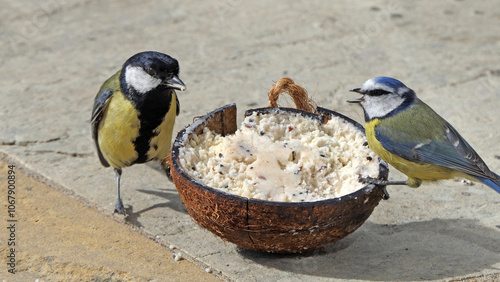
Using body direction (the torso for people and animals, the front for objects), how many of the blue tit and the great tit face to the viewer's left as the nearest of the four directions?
1

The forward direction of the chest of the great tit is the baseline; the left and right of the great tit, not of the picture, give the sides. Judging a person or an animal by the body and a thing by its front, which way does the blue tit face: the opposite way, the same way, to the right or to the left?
to the right

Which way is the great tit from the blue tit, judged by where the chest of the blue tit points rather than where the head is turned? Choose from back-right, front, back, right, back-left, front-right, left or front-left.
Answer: front

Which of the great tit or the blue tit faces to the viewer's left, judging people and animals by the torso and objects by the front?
the blue tit

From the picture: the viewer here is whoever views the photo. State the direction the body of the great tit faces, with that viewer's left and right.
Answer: facing the viewer and to the right of the viewer

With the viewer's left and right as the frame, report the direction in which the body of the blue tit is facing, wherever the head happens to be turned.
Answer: facing to the left of the viewer

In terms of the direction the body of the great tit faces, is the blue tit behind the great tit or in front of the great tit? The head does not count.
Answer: in front
